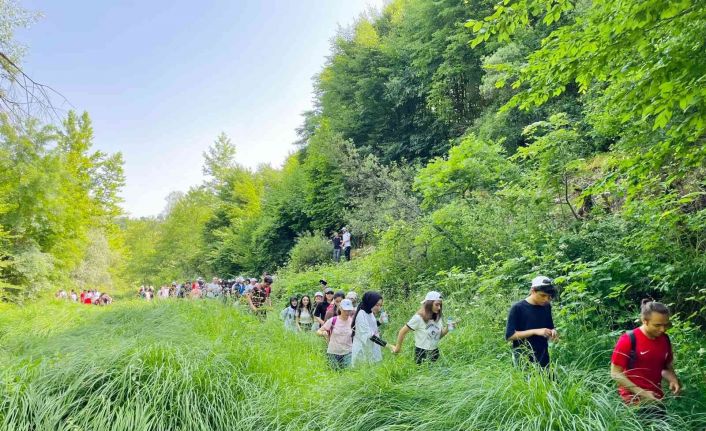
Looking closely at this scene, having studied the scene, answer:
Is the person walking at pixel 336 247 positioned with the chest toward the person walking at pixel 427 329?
yes

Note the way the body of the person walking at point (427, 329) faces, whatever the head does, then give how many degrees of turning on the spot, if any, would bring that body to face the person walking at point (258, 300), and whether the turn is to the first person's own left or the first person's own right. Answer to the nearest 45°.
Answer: approximately 180°

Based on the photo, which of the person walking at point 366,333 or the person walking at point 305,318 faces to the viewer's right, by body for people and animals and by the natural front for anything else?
the person walking at point 366,333

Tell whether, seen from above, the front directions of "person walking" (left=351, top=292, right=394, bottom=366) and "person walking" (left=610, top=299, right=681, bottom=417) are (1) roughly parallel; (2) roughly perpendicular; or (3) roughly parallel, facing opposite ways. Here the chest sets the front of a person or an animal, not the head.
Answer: roughly perpendicular

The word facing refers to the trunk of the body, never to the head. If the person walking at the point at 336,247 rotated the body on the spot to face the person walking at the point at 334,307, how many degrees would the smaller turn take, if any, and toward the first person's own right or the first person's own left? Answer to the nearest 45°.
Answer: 0° — they already face them

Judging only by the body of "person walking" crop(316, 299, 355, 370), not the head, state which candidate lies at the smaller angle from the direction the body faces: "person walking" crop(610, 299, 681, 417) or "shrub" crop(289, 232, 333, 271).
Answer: the person walking
